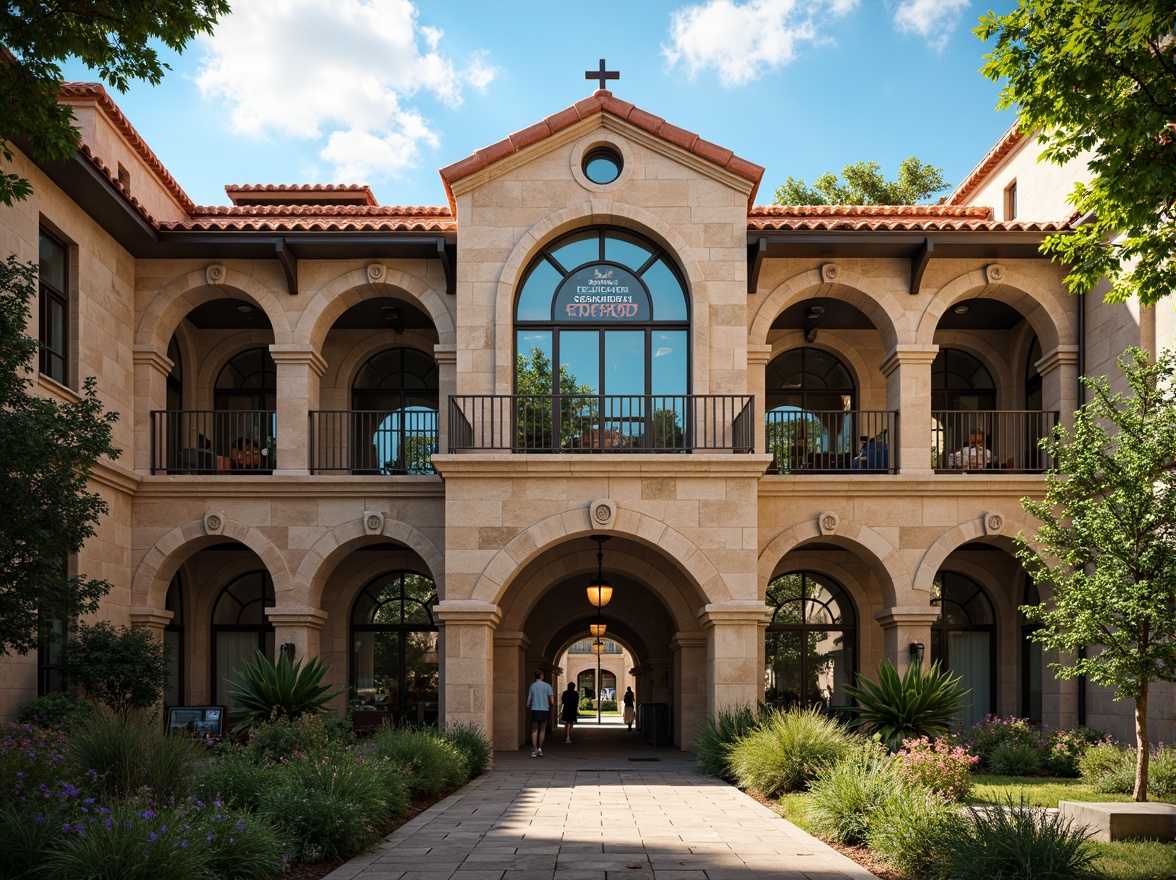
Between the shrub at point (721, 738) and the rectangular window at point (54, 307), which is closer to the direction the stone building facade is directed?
the shrub

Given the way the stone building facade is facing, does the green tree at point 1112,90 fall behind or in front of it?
in front

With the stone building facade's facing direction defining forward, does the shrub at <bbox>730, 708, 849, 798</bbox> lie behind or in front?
in front
